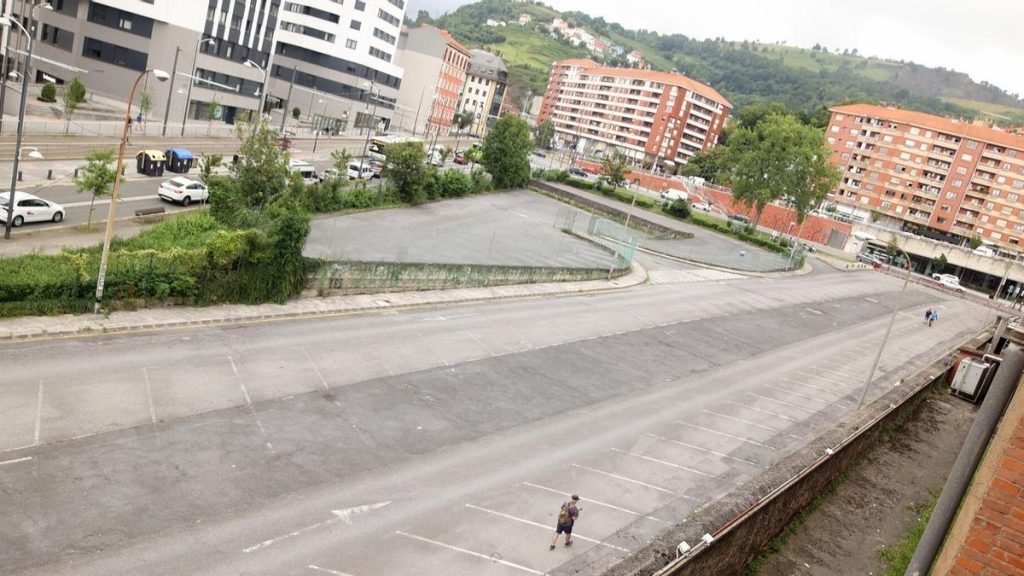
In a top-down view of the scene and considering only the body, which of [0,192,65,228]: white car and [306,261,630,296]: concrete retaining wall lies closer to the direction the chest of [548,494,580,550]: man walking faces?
the concrete retaining wall

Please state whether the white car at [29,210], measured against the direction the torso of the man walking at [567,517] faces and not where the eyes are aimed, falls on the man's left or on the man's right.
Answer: on the man's left

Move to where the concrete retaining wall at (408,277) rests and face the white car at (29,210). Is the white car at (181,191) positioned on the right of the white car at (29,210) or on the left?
right

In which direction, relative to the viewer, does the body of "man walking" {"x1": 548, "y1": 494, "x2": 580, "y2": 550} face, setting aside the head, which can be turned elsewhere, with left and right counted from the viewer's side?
facing away from the viewer and to the right of the viewer

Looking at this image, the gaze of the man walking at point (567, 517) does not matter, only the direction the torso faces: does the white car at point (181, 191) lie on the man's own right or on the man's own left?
on the man's own left

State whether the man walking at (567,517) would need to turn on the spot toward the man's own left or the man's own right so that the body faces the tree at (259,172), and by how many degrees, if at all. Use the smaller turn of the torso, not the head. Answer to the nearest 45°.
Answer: approximately 90° to the man's own left

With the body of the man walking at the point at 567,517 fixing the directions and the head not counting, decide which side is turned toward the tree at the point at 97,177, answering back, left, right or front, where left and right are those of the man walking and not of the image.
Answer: left

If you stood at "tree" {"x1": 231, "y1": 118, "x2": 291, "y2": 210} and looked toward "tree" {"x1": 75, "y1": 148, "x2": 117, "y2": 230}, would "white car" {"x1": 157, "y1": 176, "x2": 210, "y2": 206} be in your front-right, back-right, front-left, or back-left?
front-right
